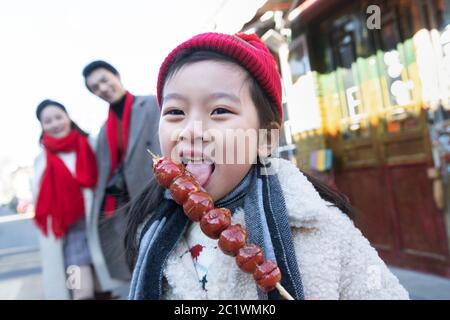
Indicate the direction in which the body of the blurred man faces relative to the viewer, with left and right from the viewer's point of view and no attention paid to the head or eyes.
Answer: facing the viewer and to the left of the viewer

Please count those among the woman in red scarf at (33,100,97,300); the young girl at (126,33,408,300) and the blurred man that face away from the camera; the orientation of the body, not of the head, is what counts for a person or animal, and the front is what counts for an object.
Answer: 0

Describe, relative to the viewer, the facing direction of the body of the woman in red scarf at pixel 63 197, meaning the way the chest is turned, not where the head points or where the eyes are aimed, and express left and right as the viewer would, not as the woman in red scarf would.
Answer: facing the viewer

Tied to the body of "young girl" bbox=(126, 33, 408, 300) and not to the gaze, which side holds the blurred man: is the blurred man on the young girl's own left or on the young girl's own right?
on the young girl's own right

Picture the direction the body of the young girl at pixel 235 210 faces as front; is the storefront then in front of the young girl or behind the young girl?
behind

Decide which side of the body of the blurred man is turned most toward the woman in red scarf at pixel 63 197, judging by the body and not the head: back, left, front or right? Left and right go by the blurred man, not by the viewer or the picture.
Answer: right

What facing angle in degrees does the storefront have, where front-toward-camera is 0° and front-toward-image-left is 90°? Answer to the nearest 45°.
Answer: approximately 45°

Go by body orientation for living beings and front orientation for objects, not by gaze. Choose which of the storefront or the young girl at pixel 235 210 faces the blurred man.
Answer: the storefront

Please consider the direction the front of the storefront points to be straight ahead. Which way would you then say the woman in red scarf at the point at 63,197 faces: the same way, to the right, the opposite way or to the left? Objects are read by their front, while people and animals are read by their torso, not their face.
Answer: to the left

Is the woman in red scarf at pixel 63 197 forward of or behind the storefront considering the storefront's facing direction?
forward
